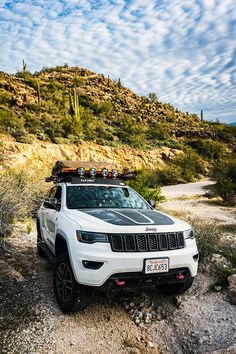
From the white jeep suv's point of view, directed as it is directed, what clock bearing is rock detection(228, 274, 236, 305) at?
The rock is roughly at 10 o'clock from the white jeep suv.

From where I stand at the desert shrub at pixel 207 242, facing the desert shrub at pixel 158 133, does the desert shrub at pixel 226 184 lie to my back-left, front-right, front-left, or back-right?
front-right

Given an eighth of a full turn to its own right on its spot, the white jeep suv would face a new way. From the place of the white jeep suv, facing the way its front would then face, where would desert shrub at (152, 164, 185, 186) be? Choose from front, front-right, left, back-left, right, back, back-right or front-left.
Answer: back

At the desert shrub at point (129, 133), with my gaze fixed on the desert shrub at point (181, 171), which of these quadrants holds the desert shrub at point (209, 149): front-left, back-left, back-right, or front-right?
front-left

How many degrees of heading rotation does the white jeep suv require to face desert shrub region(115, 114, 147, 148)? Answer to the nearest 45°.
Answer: approximately 135° to its left

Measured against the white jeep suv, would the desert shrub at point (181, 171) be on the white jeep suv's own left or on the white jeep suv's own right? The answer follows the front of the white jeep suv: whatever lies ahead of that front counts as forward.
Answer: on the white jeep suv's own left

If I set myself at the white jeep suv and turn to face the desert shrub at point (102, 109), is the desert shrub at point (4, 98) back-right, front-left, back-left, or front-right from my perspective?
front-left

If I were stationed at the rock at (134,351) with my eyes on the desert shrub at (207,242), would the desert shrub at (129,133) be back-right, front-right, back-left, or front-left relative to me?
front-left

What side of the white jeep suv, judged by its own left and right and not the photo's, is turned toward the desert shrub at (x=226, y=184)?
left

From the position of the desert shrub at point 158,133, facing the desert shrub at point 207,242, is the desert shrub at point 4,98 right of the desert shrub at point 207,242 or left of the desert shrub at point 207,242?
right

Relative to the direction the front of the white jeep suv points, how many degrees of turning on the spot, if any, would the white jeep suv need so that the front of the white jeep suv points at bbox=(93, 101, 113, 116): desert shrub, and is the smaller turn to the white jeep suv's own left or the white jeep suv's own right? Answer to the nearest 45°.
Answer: approximately 135° to the white jeep suv's own left

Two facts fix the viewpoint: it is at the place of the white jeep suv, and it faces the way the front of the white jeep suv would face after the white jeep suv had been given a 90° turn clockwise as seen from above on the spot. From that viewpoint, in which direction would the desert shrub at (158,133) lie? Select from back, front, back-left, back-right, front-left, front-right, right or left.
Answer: back-right

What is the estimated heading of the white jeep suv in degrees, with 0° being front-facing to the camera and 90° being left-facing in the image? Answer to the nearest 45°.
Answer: approximately 315°
